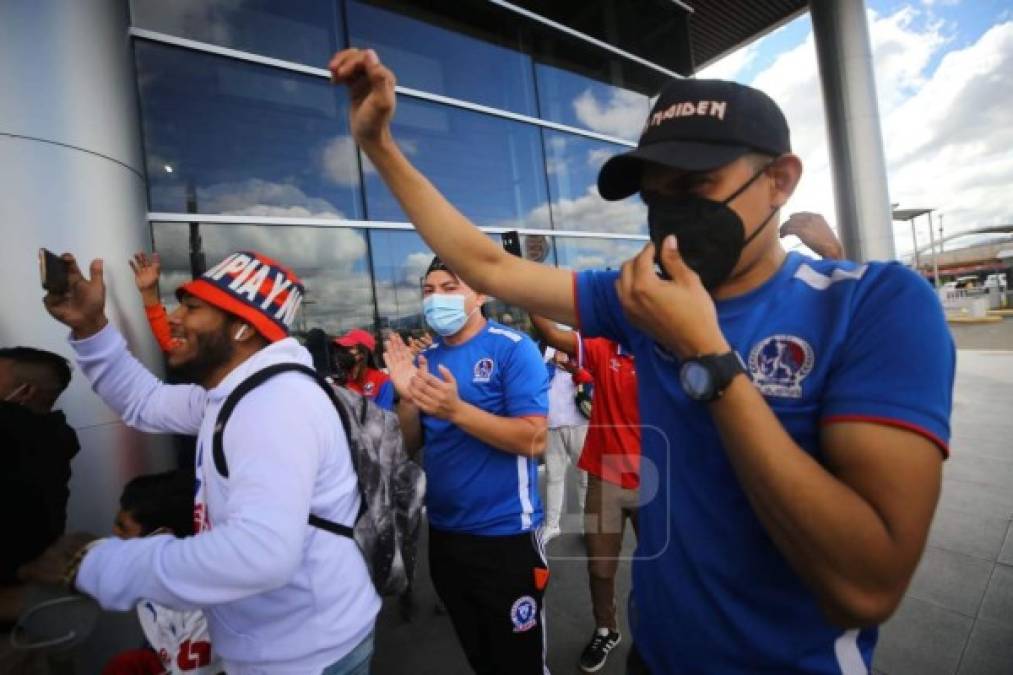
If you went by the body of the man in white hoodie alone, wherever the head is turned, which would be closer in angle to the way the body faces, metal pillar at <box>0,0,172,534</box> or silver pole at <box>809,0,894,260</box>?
the metal pillar

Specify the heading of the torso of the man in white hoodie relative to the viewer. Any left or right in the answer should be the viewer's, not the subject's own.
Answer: facing to the left of the viewer

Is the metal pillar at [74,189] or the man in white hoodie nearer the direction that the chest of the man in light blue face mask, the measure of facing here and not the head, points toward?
the man in white hoodie

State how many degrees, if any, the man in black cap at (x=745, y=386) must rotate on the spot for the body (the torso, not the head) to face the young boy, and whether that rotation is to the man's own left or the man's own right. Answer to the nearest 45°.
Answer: approximately 45° to the man's own right

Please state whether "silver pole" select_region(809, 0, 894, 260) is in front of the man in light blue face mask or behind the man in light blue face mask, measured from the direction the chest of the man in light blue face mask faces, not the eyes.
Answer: behind

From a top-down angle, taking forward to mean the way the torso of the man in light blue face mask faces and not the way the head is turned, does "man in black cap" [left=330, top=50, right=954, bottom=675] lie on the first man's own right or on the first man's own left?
on the first man's own left

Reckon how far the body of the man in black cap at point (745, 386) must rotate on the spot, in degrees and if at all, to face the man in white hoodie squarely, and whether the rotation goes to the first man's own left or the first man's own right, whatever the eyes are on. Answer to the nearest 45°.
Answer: approximately 45° to the first man's own right
